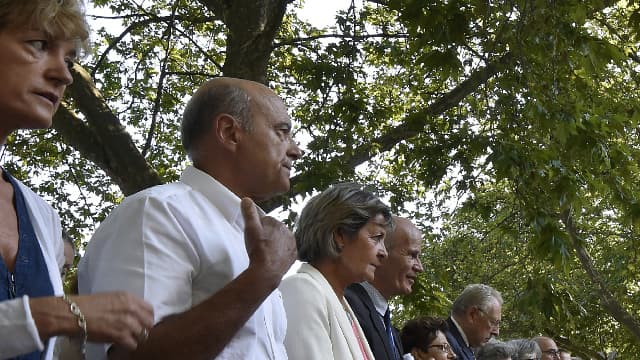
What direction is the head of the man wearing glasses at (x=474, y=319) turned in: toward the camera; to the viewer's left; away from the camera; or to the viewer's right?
to the viewer's right

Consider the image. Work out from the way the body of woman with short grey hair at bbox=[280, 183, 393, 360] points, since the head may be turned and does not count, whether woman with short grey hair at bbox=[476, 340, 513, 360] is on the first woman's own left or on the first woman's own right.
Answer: on the first woman's own left

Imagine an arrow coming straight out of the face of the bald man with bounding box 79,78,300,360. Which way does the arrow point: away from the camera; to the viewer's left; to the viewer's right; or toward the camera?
to the viewer's right

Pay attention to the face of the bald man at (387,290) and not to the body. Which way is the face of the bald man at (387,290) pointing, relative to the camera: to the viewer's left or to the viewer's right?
to the viewer's right

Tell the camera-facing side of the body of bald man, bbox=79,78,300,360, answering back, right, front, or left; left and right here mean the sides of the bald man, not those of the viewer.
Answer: right

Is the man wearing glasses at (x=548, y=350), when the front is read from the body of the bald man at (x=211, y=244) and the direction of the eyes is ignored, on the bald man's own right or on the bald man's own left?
on the bald man's own left

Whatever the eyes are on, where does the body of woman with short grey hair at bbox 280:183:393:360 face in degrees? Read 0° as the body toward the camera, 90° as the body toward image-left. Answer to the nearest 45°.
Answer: approximately 270°

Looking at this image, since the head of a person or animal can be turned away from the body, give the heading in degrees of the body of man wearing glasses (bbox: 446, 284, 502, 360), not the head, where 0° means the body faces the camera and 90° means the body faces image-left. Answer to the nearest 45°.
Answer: approximately 270°

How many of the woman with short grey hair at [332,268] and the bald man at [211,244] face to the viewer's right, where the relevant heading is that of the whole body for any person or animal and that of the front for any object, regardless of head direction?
2

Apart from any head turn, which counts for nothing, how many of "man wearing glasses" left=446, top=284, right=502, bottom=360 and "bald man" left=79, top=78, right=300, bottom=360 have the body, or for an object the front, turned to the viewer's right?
2
